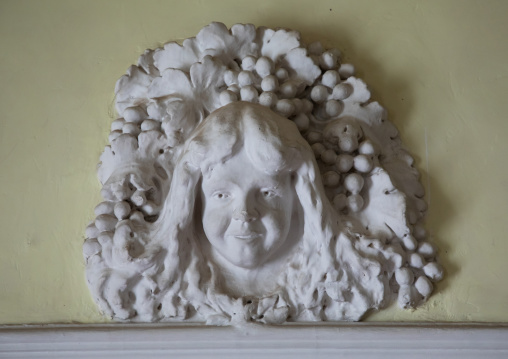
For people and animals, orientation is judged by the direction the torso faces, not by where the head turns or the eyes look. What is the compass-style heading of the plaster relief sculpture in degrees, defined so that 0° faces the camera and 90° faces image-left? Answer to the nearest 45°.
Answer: approximately 0°
